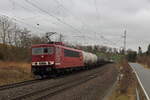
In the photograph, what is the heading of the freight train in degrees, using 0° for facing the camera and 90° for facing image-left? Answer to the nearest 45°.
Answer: approximately 45°
